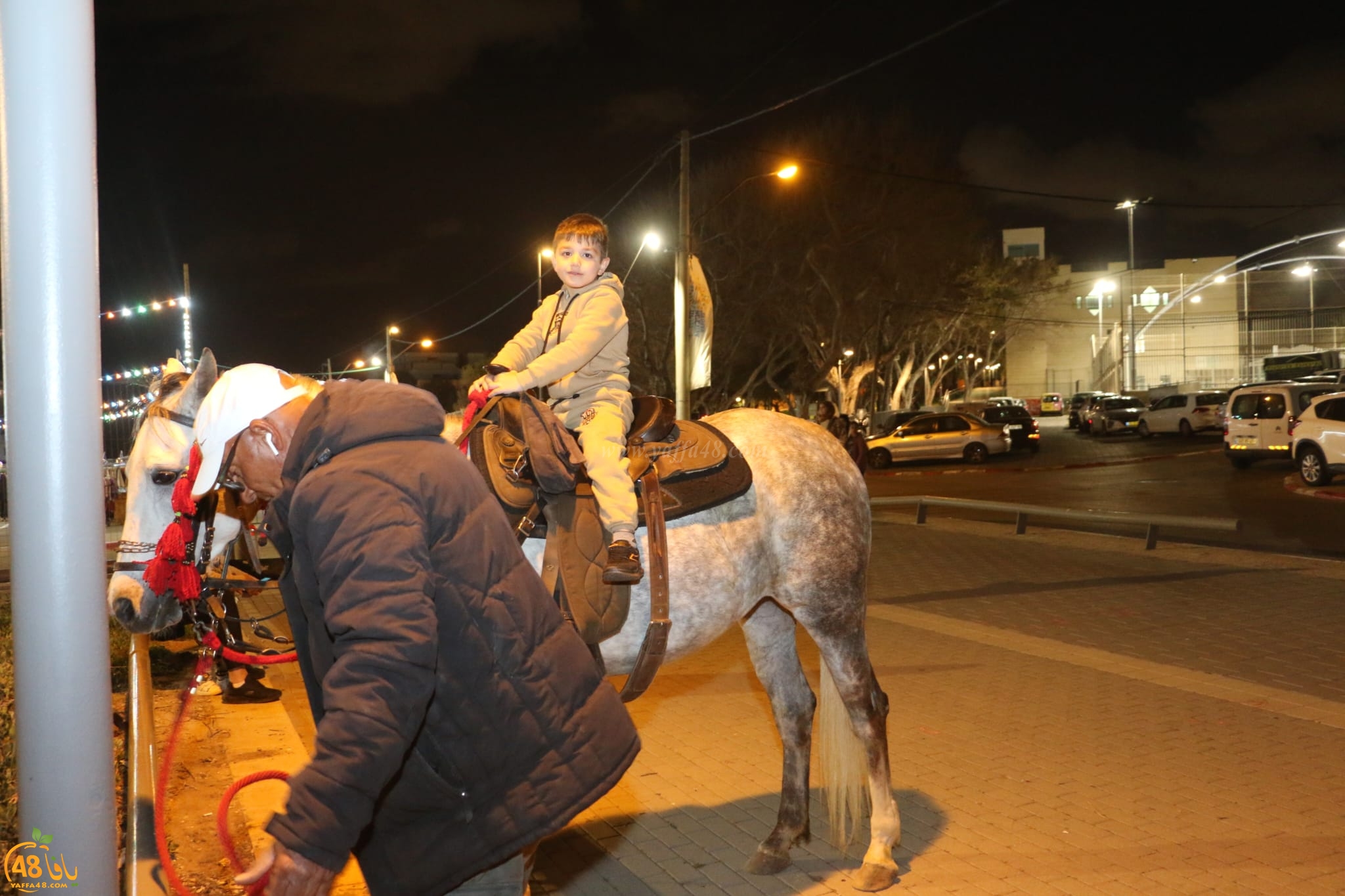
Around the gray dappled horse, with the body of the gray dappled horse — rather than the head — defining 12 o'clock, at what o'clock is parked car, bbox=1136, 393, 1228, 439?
The parked car is roughly at 4 o'clock from the gray dappled horse.

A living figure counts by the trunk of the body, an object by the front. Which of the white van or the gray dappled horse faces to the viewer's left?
the gray dappled horse

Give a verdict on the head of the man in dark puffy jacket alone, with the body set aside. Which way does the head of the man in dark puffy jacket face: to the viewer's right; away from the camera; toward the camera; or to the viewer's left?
to the viewer's left

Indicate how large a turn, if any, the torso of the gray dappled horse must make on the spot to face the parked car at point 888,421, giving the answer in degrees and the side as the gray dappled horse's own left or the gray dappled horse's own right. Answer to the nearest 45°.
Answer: approximately 90° to the gray dappled horse's own right

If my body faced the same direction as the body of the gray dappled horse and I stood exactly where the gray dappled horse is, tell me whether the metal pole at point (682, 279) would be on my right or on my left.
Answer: on my right

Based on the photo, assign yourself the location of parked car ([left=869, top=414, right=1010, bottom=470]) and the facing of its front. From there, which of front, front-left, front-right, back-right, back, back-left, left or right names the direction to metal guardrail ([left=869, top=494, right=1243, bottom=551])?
left

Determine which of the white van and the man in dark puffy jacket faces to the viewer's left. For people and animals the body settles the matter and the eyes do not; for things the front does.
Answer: the man in dark puffy jacket

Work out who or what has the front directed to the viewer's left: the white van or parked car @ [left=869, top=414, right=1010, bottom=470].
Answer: the parked car

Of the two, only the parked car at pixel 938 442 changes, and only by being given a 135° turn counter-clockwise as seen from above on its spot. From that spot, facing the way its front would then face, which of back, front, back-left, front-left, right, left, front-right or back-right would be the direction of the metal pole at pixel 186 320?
right

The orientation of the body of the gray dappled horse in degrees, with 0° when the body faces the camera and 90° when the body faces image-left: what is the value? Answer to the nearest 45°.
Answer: approximately 90°

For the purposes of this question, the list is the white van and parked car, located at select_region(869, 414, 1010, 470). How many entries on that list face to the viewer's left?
1

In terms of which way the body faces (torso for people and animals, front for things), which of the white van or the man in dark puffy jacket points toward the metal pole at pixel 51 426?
the man in dark puffy jacket

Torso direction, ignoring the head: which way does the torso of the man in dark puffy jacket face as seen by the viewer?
to the viewer's left

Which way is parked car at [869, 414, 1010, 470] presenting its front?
to the viewer's left
